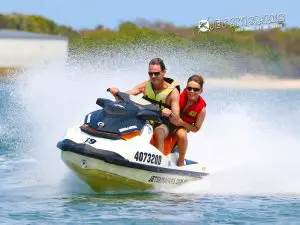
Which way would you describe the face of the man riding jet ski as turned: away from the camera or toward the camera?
toward the camera

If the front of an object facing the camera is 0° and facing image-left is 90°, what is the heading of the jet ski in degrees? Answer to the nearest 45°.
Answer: approximately 45°
